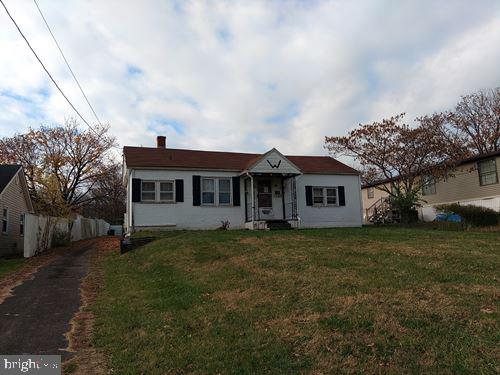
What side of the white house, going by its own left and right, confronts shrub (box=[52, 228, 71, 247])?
right

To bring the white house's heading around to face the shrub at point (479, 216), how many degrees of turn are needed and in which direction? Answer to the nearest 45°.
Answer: approximately 90° to its left

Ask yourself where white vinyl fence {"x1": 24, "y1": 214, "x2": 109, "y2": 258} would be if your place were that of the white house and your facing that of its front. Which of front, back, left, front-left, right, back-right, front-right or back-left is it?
right

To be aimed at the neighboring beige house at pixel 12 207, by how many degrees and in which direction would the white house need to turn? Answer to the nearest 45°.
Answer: approximately 90° to its right

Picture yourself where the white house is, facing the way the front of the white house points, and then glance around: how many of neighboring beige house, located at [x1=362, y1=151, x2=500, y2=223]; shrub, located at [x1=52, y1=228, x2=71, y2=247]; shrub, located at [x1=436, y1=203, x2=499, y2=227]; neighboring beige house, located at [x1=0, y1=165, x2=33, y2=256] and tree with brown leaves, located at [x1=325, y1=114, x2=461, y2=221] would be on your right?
2

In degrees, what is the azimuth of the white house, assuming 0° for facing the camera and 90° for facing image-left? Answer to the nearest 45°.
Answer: approximately 0°

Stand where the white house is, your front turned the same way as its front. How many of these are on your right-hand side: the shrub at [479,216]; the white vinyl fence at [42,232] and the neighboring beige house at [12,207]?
2

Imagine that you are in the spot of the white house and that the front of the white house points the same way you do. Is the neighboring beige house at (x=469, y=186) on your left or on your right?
on your left
